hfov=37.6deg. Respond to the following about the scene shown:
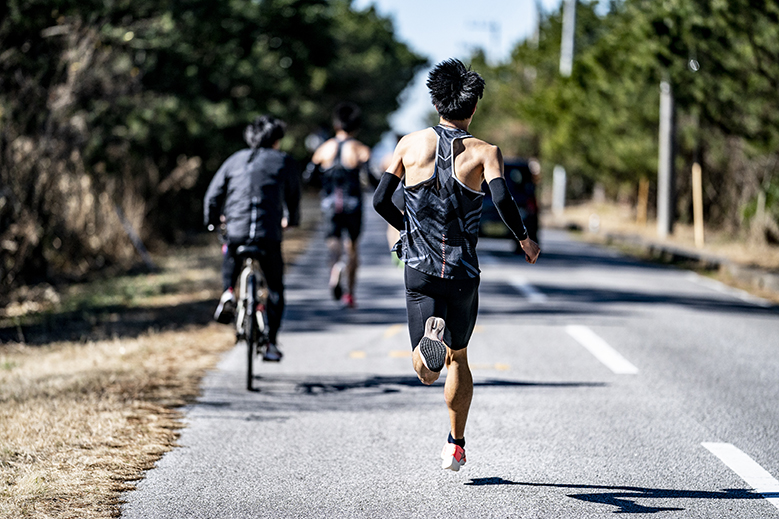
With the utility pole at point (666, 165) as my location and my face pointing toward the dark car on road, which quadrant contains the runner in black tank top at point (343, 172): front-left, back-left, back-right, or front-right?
front-left

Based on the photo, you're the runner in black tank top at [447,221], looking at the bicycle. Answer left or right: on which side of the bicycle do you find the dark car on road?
right

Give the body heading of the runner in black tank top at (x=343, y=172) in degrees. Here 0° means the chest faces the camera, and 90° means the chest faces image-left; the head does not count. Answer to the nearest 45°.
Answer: approximately 180°

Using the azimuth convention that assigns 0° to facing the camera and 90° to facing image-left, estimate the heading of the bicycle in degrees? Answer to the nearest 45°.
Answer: approximately 180°

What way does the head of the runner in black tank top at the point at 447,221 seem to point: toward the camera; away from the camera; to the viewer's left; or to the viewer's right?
away from the camera

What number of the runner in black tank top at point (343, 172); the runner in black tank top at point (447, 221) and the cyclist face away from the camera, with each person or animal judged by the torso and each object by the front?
3

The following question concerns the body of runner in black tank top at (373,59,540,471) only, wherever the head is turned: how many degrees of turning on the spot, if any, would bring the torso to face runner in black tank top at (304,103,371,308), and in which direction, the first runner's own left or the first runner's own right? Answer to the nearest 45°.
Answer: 0° — they already face them

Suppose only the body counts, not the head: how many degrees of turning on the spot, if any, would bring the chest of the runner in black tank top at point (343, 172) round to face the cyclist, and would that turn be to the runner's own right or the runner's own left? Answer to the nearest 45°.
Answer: approximately 180°

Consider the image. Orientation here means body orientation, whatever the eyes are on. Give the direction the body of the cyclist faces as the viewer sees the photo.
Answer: away from the camera

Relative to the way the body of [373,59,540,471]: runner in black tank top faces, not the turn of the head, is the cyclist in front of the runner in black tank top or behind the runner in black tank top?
in front

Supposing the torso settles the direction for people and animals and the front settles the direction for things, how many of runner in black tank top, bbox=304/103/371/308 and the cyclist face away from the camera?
2

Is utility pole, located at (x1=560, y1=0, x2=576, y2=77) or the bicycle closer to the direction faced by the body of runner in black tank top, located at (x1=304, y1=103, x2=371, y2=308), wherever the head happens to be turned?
the utility pole

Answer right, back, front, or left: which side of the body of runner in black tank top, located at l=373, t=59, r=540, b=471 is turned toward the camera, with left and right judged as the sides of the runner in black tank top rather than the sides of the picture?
back

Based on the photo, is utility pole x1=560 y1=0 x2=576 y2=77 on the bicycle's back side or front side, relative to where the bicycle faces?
on the front side

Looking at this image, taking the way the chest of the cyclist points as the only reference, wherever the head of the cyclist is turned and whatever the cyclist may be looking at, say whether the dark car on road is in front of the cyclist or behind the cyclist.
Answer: in front

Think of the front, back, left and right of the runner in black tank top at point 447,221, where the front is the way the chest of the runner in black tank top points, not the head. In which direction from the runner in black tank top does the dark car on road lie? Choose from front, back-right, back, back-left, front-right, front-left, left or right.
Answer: front
